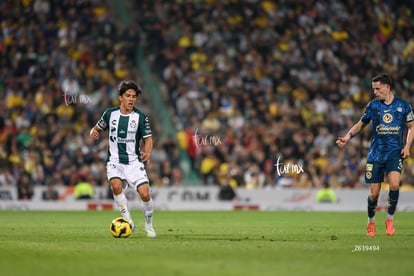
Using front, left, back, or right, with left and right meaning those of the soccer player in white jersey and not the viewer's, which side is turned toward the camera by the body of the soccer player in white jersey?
front

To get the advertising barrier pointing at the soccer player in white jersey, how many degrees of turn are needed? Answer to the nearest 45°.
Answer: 0° — it already faces them

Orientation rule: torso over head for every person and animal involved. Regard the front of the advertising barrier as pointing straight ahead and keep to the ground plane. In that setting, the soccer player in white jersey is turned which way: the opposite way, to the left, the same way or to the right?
the same way

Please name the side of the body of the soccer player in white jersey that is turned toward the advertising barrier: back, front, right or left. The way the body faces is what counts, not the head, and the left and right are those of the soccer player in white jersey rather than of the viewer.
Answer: back

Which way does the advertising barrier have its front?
toward the camera

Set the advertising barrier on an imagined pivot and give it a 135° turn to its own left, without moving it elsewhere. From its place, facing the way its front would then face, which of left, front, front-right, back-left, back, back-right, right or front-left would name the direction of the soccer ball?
back-right

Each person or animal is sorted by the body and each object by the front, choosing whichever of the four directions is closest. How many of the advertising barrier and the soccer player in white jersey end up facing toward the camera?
2
